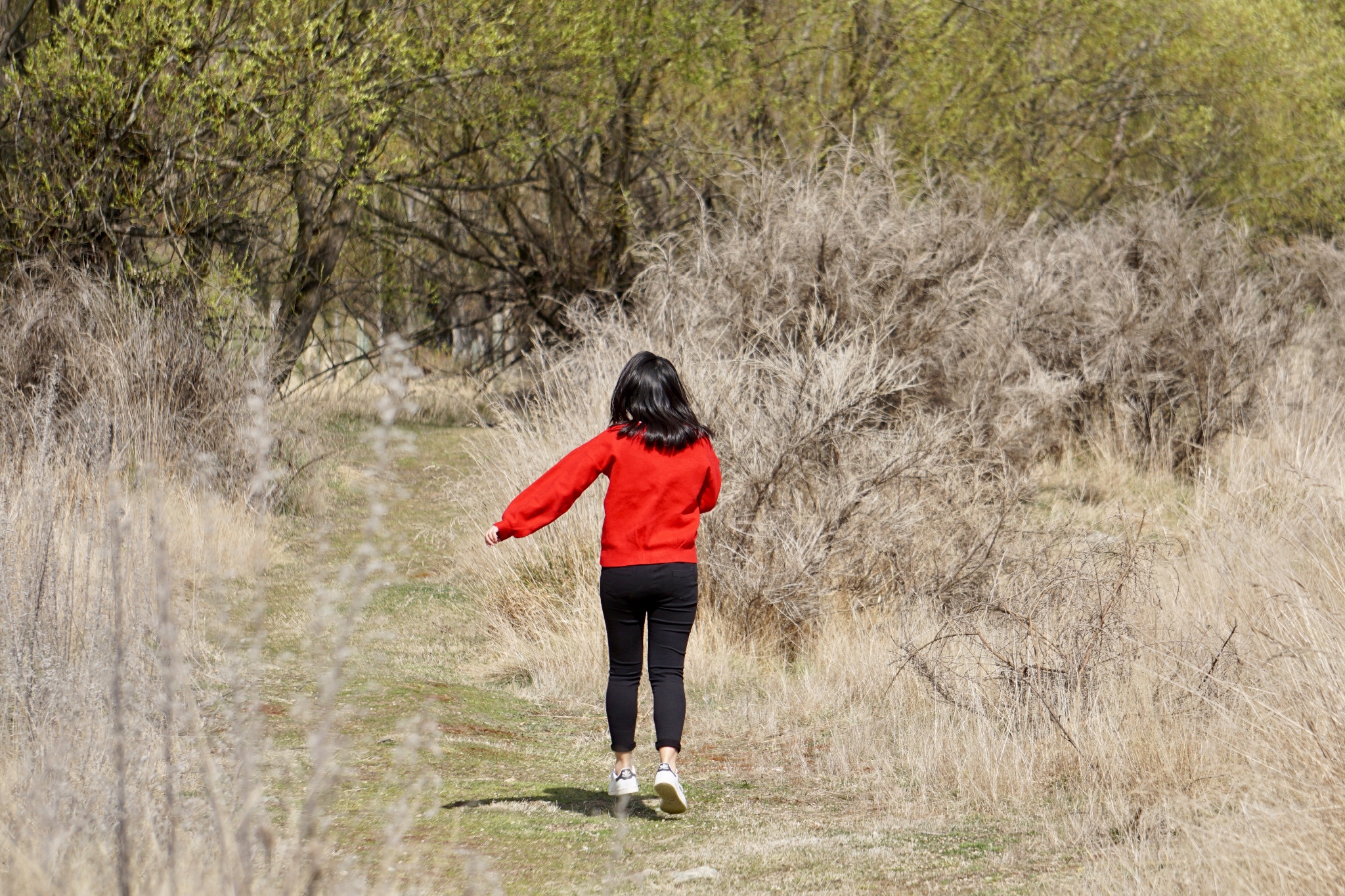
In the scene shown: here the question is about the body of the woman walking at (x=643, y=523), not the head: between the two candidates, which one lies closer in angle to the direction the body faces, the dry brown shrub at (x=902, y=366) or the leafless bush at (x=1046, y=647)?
the dry brown shrub

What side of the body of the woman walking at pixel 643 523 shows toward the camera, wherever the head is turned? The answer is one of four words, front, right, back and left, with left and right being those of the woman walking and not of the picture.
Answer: back

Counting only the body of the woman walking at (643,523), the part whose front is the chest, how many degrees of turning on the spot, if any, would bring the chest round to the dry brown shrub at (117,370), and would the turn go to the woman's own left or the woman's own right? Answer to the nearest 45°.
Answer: approximately 45° to the woman's own left

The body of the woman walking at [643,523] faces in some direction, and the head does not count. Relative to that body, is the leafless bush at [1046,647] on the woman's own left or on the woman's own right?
on the woman's own right

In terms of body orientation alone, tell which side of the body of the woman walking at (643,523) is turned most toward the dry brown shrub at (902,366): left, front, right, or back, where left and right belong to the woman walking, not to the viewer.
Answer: front
